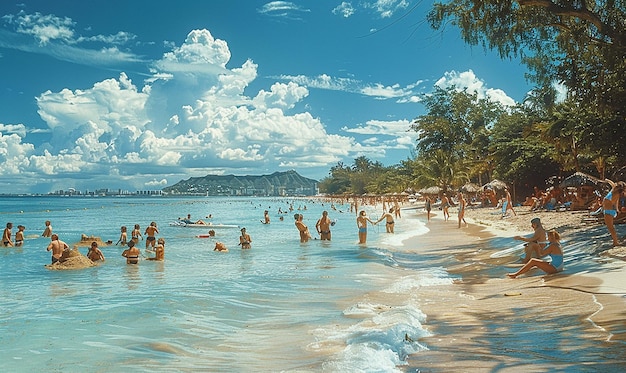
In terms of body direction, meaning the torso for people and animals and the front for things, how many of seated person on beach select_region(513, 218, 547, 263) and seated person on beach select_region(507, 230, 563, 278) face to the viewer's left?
2

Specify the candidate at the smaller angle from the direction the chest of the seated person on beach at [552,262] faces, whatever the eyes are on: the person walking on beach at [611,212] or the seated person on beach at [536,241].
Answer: the seated person on beach

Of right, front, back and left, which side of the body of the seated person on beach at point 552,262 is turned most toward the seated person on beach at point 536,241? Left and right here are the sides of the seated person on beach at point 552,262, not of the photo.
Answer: right

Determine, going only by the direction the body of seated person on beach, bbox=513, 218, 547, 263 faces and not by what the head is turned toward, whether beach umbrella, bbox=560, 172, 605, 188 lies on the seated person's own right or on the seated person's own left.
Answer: on the seated person's own right

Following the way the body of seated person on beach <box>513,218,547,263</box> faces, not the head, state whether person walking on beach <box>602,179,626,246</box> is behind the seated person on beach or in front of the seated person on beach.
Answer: behind

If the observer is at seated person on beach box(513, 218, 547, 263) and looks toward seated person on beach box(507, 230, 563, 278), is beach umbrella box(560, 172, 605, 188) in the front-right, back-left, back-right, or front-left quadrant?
back-left

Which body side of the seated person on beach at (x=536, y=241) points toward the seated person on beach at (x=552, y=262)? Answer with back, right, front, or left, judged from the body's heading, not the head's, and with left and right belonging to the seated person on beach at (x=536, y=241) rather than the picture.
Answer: left

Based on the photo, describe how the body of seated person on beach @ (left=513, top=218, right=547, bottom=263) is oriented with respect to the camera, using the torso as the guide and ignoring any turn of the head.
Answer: to the viewer's left

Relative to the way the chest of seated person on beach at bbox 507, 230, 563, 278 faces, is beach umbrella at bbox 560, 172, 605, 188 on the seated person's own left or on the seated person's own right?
on the seated person's own right
